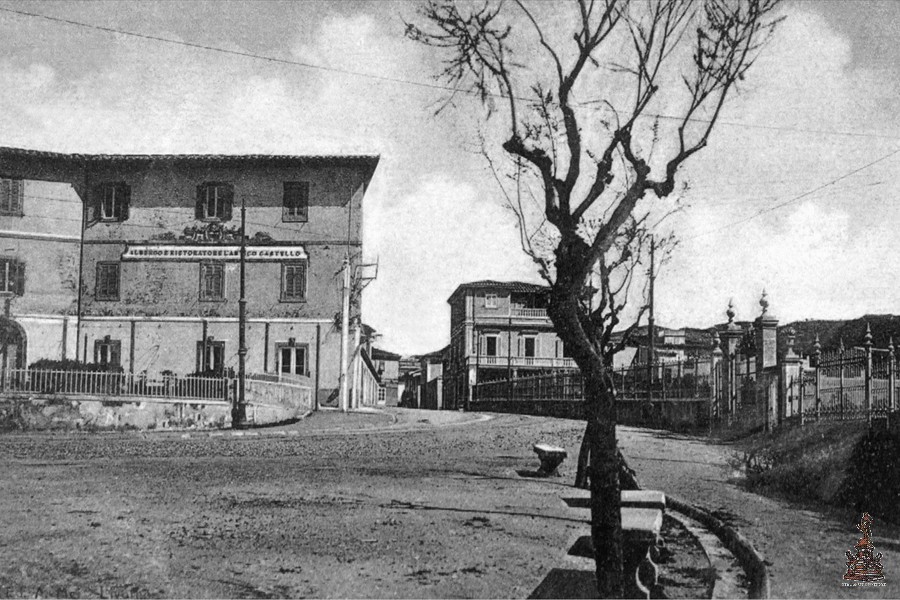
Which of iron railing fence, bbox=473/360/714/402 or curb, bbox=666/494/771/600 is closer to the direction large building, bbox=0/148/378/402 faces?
the curb

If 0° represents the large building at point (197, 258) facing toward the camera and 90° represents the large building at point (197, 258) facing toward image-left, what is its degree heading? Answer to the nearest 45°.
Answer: approximately 0°

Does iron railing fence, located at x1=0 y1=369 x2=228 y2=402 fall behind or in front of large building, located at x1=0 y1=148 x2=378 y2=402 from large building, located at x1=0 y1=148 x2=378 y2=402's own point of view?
in front

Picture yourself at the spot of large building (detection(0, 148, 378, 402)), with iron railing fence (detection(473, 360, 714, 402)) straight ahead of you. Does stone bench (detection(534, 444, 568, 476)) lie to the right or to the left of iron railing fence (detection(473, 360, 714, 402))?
right

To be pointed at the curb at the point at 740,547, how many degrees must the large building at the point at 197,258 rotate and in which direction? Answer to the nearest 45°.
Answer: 0° — it already faces it

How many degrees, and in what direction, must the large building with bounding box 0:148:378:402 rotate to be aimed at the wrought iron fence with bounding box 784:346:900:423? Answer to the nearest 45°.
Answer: approximately 45° to its left

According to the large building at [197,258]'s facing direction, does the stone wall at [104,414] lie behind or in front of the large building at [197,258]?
in front

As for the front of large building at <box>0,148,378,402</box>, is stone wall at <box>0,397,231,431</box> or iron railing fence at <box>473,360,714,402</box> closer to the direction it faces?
the stone wall

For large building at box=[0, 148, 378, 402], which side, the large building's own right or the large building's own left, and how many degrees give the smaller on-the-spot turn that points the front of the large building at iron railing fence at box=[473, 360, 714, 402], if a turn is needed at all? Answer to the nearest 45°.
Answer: approximately 45° to the large building's own left
